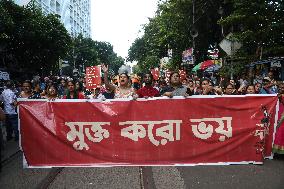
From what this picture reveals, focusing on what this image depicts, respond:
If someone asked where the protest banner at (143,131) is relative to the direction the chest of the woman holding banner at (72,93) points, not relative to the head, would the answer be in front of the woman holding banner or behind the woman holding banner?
in front

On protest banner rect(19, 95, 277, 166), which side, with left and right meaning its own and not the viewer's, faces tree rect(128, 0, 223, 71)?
back

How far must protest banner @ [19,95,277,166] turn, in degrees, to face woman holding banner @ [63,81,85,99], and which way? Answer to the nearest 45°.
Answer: approximately 135° to its right

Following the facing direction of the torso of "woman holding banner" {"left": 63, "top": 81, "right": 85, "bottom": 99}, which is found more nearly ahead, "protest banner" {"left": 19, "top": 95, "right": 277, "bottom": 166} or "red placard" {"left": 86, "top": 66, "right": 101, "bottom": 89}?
the protest banner

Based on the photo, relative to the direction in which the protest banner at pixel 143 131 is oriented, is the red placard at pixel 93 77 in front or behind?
behind

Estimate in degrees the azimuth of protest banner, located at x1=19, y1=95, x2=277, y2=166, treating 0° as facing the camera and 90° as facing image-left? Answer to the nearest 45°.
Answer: approximately 0°
